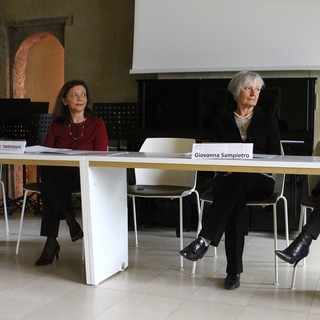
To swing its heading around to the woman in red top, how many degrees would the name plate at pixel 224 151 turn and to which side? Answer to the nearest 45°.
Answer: approximately 135° to its right

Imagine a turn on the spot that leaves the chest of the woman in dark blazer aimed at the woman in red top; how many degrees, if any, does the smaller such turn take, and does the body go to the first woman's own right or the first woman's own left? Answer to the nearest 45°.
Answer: approximately 90° to the first woman's own right

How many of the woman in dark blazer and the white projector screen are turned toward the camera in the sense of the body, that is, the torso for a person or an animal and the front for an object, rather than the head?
2
